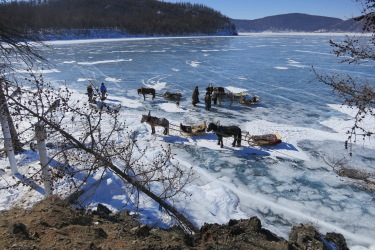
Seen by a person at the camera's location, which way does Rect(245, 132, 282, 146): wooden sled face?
facing to the left of the viewer

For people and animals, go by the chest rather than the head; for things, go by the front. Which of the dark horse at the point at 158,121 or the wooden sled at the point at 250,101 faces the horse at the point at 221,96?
the wooden sled

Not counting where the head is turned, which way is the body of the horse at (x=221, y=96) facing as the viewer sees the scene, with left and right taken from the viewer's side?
facing to the left of the viewer

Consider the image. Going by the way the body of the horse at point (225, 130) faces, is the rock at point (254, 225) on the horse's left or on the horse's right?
on the horse's left

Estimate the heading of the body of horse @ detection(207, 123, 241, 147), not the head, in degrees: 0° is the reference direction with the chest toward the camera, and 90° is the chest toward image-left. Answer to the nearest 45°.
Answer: approximately 90°

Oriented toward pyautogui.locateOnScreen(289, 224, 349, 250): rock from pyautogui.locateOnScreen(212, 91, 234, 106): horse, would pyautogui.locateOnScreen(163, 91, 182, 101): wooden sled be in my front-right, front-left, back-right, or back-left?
back-right

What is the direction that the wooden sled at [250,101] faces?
to the viewer's left

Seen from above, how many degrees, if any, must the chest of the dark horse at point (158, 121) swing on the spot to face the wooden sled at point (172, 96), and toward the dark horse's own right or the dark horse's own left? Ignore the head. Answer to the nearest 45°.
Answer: approximately 90° to the dark horse's own right

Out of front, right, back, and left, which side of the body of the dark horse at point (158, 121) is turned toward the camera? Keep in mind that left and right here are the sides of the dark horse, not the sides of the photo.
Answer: left

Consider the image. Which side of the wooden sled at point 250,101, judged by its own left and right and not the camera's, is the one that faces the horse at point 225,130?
left

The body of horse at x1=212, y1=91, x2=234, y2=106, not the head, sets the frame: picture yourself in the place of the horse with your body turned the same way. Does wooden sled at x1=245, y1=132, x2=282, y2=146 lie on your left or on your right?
on your left

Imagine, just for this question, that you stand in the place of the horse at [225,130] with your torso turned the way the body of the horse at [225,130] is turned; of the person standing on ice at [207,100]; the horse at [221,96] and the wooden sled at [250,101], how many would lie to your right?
3

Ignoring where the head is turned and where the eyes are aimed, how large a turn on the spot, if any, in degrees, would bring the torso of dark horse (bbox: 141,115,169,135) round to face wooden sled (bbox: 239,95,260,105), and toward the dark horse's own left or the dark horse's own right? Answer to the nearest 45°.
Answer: approximately 135° to the dark horse's own right
